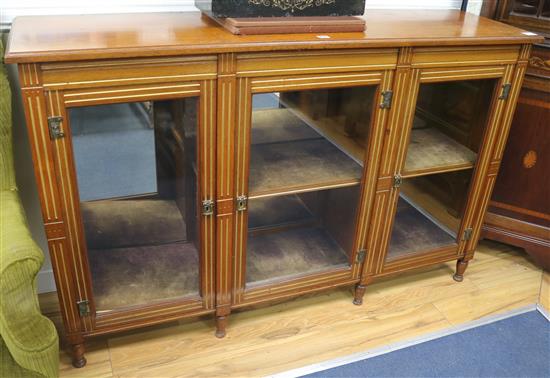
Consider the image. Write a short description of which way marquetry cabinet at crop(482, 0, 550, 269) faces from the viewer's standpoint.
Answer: facing the viewer and to the left of the viewer

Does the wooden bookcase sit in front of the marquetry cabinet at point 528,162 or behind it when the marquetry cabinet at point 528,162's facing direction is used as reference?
in front
